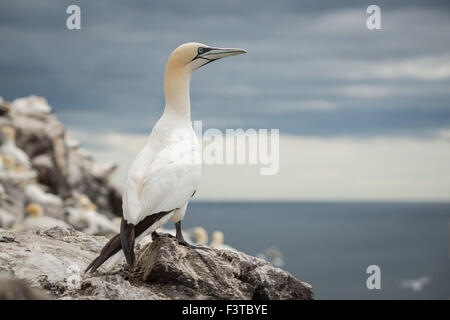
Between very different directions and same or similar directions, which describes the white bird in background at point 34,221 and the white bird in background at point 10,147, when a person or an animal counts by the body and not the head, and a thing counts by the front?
same or similar directions

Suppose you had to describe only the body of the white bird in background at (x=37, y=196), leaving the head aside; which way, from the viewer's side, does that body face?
to the viewer's left

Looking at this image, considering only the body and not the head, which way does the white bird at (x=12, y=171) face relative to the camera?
to the viewer's left

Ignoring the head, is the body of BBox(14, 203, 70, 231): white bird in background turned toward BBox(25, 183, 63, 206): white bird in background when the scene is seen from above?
no

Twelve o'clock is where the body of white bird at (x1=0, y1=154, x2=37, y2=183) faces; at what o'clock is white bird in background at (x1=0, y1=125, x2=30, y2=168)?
The white bird in background is roughly at 3 o'clock from the white bird.
